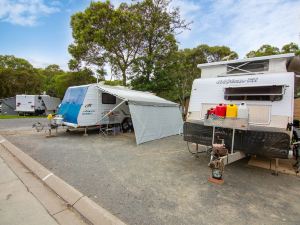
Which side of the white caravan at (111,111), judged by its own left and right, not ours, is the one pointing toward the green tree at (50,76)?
right

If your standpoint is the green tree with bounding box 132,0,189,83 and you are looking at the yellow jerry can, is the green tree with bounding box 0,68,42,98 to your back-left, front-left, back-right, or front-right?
back-right

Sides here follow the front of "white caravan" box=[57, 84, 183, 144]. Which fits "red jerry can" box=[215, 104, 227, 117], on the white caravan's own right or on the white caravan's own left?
on the white caravan's own left

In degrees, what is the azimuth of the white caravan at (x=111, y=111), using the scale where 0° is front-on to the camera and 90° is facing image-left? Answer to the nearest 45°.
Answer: approximately 45°

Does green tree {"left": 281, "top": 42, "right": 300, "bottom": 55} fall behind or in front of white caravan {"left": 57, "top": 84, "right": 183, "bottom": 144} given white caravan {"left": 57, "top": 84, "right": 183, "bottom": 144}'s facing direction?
behind

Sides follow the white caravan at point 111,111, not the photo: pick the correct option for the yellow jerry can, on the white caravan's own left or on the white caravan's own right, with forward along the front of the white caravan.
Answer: on the white caravan's own left
